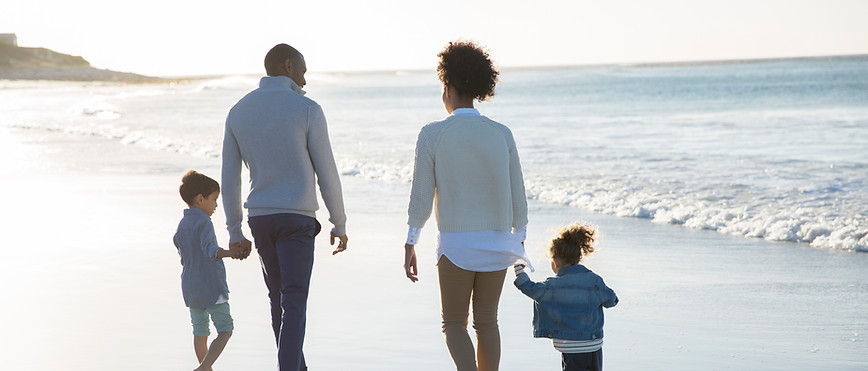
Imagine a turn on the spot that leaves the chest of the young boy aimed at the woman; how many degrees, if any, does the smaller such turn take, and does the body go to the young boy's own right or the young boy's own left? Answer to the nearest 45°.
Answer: approximately 90° to the young boy's own right

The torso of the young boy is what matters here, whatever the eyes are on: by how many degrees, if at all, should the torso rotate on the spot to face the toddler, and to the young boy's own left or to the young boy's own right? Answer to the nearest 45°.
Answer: approximately 90° to the young boy's own right

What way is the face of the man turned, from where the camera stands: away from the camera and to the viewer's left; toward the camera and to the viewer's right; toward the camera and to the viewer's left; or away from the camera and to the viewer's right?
away from the camera and to the viewer's right

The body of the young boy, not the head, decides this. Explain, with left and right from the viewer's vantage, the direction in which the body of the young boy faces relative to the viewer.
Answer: facing away from the viewer and to the right of the viewer

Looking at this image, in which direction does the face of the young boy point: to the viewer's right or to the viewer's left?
to the viewer's right

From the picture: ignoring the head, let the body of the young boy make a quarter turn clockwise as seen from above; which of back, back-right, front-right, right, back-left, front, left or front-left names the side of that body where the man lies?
front
